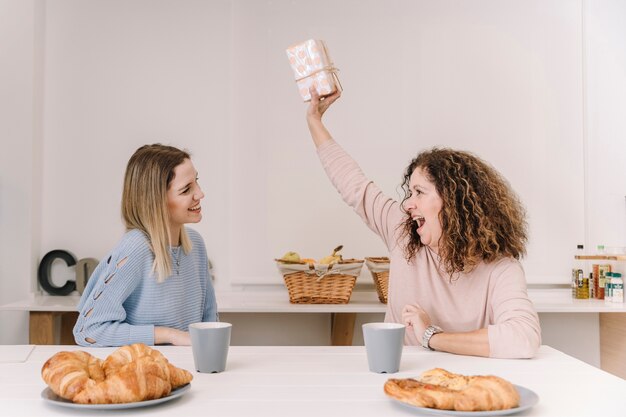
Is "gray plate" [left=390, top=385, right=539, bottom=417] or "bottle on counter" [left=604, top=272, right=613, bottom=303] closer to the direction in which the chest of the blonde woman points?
the gray plate

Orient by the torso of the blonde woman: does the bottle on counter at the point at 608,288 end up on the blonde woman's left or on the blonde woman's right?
on the blonde woman's left

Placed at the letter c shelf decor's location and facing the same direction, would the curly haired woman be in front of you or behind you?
in front

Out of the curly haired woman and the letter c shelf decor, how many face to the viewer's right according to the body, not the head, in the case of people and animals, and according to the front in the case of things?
0

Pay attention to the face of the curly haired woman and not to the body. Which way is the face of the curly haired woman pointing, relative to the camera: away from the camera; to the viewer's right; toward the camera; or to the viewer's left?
to the viewer's left

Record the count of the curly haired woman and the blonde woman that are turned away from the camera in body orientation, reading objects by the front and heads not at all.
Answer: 0

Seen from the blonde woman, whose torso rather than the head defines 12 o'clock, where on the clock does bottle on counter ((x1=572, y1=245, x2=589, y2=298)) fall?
The bottle on counter is roughly at 10 o'clock from the blonde woman.

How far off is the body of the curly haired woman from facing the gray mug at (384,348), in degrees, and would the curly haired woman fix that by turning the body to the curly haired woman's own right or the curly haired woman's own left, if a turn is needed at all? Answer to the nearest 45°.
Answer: approximately 45° to the curly haired woman's own left

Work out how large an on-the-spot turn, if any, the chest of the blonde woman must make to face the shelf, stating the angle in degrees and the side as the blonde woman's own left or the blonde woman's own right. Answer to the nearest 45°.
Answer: approximately 45° to the blonde woman's own left

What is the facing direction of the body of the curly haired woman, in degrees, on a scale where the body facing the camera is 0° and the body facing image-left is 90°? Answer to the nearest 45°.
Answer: approximately 45°

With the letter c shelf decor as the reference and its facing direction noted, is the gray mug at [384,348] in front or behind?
in front

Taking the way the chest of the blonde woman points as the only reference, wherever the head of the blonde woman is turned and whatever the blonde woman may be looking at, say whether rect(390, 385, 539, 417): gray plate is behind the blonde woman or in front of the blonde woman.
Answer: in front

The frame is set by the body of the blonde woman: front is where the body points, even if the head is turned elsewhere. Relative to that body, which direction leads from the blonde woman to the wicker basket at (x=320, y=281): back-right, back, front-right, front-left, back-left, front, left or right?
left
